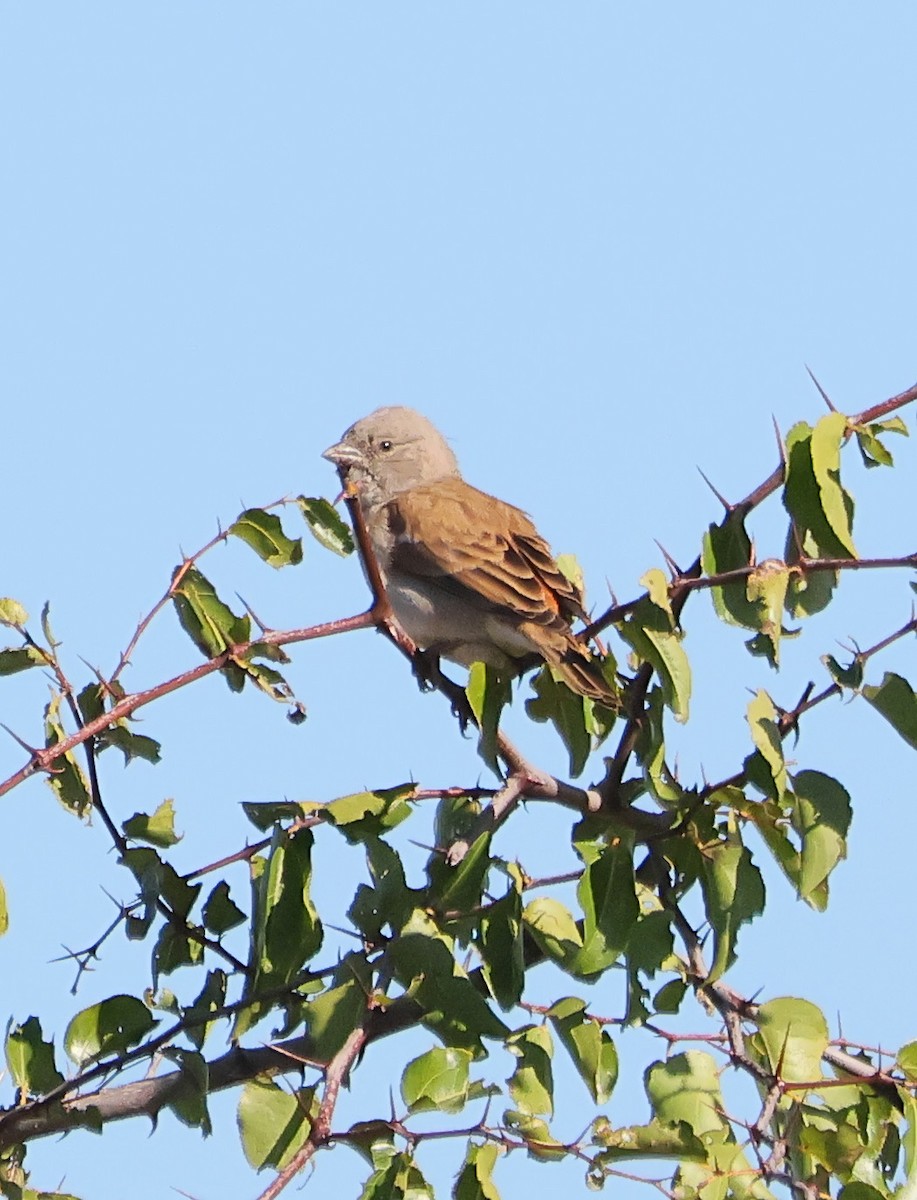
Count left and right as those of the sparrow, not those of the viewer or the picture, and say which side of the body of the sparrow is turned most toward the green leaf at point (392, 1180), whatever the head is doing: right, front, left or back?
left

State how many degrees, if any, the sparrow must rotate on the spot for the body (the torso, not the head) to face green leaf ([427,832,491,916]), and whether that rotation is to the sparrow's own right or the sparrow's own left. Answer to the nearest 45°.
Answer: approximately 90° to the sparrow's own left

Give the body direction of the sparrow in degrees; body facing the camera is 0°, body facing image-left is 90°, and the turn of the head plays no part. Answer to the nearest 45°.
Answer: approximately 90°

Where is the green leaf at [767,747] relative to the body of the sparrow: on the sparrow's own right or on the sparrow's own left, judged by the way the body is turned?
on the sparrow's own left
